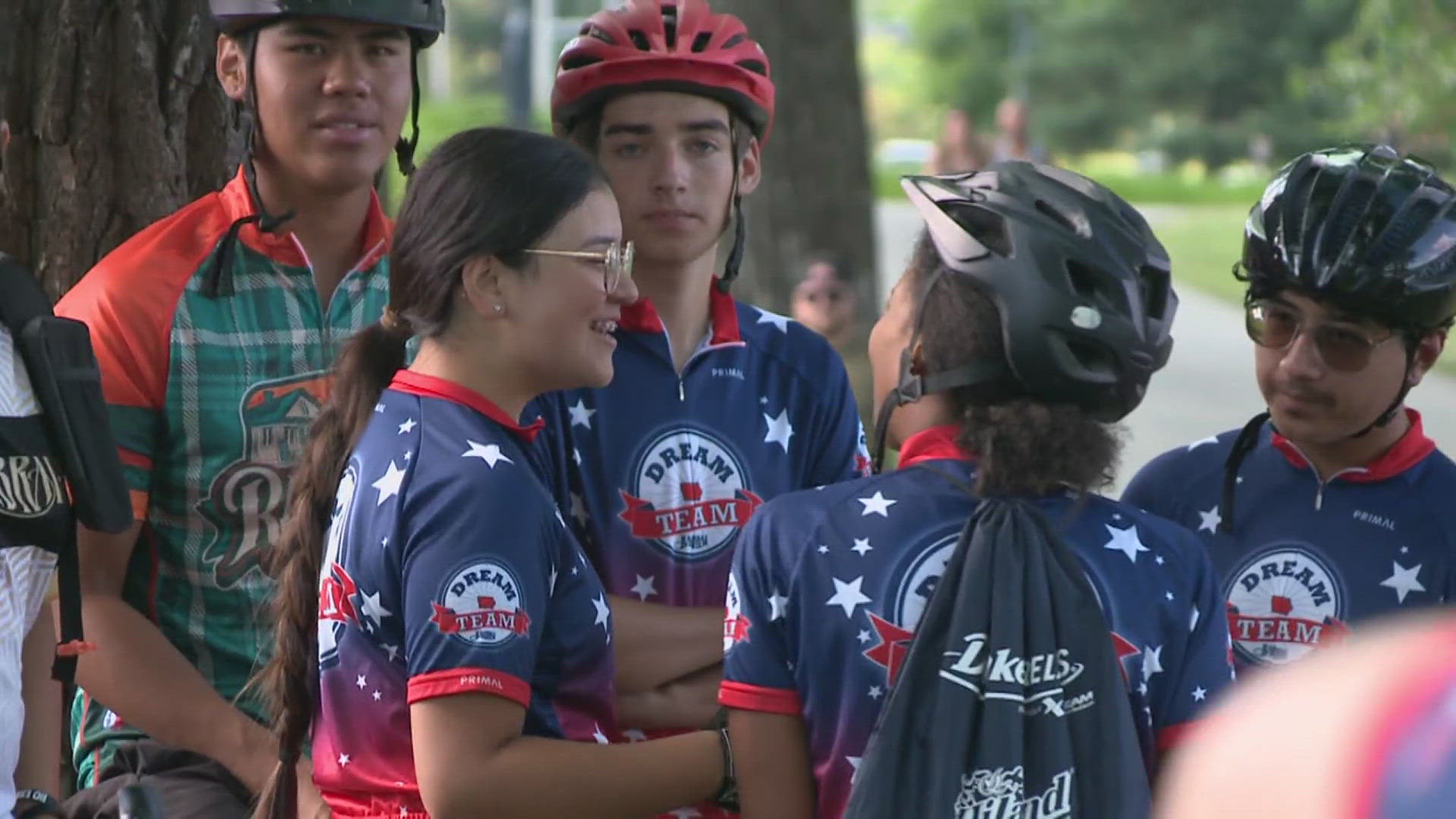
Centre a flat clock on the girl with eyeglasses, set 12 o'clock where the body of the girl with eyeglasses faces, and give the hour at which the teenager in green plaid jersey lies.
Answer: The teenager in green plaid jersey is roughly at 8 o'clock from the girl with eyeglasses.

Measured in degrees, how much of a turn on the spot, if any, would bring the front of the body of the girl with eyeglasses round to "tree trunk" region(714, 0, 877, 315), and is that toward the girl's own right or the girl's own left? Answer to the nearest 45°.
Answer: approximately 90° to the girl's own left

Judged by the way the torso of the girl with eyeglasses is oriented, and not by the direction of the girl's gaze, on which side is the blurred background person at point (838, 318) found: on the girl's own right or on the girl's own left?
on the girl's own left

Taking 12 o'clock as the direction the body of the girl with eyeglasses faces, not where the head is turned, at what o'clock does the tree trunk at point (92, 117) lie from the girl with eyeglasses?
The tree trunk is roughly at 8 o'clock from the girl with eyeglasses.

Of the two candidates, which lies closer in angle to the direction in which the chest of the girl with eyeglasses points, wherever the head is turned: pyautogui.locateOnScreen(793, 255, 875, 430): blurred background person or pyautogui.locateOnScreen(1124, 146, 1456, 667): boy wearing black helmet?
the boy wearing black helmet

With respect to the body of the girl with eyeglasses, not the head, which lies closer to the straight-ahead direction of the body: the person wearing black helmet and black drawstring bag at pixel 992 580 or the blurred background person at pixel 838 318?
the person wearing black helmet and black drawstring bag

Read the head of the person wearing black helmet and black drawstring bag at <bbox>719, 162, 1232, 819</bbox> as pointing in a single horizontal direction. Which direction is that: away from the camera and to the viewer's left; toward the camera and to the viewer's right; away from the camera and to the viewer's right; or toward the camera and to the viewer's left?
away from the camera and to the viewer's left

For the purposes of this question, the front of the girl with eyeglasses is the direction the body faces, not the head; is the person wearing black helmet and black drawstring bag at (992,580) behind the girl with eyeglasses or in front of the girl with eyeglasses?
in front

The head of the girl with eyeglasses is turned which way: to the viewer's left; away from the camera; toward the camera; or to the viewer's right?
to the viewer's right

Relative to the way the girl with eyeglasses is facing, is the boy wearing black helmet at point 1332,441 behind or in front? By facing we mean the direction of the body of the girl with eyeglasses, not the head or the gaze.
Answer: in front

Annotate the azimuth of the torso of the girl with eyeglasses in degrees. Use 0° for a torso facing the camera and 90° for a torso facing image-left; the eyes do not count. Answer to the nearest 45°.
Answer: approximately 270°
